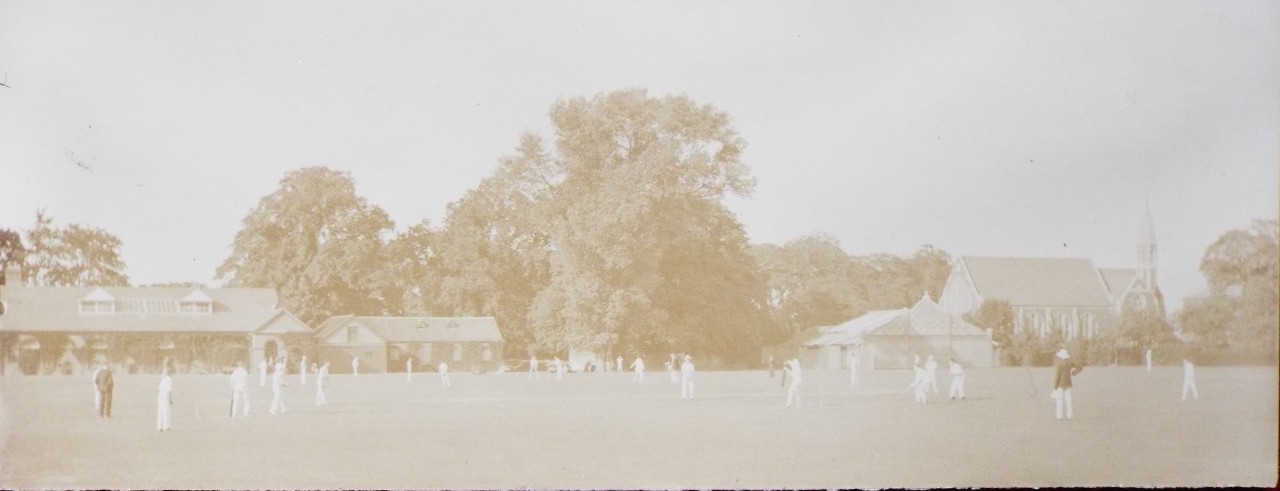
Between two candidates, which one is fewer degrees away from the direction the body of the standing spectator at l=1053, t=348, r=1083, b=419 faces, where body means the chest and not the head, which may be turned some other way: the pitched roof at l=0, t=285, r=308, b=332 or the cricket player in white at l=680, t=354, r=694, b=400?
the cricket player in white

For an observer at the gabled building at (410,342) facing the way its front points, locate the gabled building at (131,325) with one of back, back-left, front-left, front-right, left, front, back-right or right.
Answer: front-right

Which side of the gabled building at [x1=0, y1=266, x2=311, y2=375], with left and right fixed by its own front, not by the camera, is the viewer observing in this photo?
front

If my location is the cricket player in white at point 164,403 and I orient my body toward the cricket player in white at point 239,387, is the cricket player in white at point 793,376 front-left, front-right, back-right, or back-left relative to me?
front-right

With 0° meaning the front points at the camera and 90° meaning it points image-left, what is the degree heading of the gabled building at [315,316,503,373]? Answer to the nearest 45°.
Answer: approximately 0°

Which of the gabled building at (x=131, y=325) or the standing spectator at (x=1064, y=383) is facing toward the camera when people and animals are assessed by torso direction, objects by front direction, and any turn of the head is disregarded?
the gabled building
